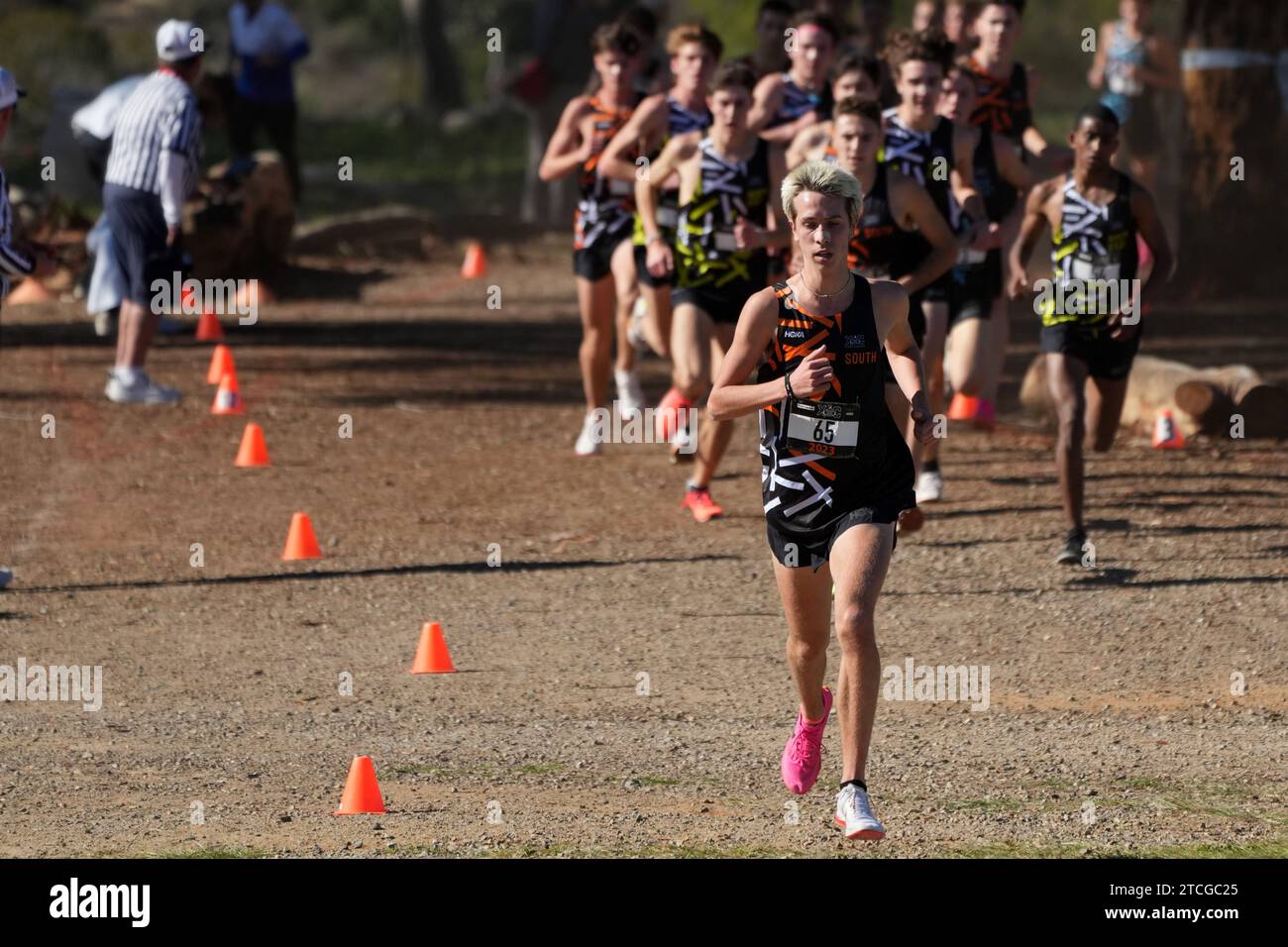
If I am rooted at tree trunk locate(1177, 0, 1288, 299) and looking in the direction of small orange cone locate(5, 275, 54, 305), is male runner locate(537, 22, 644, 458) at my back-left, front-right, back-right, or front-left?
front-left

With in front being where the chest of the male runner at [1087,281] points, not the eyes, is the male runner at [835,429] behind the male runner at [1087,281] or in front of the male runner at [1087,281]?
in front

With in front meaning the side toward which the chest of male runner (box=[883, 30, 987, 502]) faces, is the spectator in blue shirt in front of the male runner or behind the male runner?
behind

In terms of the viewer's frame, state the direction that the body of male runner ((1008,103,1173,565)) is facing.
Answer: toward the camera

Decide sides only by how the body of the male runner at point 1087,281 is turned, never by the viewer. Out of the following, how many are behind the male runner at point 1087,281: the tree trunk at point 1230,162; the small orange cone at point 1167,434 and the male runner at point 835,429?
2

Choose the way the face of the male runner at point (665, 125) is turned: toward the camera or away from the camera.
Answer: toward the camera

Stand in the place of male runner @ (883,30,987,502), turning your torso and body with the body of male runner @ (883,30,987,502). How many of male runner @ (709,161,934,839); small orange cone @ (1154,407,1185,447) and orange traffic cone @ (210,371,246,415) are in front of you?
1

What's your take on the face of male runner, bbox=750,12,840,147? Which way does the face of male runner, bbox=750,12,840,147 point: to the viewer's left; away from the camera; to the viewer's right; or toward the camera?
toward the camera

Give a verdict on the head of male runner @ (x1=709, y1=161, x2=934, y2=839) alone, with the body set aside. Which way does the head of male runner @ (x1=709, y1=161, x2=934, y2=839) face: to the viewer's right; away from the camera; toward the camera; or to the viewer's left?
toward the camera

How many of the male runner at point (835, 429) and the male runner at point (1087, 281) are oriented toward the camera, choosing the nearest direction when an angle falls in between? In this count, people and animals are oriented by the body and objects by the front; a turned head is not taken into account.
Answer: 2

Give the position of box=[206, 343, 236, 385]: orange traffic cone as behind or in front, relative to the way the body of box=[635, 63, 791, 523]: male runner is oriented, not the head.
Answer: behind

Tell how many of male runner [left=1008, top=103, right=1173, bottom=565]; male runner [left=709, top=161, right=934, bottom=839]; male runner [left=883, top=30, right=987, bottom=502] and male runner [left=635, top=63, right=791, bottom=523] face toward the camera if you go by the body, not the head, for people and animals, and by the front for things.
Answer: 4

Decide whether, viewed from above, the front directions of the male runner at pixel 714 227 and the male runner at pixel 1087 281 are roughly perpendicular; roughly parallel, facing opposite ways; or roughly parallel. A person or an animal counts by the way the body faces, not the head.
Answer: roughly parallel

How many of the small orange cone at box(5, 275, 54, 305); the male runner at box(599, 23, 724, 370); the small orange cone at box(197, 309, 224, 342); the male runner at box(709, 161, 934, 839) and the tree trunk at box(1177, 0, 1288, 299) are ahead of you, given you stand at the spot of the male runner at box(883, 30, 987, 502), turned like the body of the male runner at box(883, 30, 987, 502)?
1

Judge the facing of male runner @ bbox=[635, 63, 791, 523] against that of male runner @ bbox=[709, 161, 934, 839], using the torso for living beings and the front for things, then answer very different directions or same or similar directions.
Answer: same or similar directions

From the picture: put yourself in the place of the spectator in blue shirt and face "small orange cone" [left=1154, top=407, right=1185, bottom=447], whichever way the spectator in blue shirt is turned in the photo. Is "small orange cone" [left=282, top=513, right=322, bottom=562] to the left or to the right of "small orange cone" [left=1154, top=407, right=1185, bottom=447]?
right

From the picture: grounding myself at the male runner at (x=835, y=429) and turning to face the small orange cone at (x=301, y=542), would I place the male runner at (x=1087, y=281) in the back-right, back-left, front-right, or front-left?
front-right

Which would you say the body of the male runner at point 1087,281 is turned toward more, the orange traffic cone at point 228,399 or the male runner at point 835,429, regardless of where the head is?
the male runner
